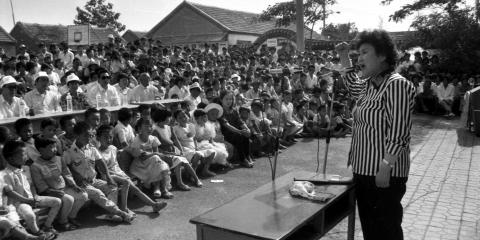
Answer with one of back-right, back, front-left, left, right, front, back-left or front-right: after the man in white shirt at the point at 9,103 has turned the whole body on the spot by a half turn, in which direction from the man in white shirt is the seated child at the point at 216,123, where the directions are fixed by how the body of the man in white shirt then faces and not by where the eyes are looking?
back-right

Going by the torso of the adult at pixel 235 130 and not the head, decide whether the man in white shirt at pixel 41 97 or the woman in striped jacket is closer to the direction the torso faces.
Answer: the woman in striped jacket

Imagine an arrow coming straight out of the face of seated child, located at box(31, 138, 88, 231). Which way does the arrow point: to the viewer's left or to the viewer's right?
to the viewer's right

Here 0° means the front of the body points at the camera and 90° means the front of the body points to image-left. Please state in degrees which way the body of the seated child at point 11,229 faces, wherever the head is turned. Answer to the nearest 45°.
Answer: approximately 270°

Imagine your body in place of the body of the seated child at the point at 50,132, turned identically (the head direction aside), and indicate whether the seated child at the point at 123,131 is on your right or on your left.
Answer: on your left

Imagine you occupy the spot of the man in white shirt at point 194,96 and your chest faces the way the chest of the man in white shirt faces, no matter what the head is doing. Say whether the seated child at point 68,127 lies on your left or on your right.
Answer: on your right

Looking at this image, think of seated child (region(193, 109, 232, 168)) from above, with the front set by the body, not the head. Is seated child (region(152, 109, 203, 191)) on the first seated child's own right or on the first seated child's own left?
on the first seated child's own right

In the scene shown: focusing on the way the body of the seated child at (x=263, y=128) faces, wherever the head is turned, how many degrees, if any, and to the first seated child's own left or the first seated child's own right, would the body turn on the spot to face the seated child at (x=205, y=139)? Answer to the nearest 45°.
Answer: approximately 90° to the first seated child's own right

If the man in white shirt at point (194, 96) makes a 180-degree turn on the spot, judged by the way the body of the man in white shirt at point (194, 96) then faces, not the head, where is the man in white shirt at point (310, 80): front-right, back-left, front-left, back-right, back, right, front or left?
right

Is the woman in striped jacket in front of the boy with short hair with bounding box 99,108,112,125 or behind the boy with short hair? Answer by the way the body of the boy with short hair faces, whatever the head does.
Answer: in front

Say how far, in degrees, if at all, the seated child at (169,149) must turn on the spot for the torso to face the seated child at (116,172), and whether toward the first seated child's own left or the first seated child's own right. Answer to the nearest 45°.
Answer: approximately 90° to the first seated child's own right

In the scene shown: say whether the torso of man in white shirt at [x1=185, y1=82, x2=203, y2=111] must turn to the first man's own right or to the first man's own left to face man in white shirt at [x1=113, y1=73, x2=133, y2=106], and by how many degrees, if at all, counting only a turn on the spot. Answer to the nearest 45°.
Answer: approximately 135° to the first man's own right

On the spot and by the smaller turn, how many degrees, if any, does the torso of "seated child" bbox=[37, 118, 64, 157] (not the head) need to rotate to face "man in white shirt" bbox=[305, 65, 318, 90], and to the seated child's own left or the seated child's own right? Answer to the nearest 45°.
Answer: approximately 90° to the seated child's own left

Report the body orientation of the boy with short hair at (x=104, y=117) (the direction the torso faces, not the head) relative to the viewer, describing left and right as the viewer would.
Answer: facing the viewer and to the right of the viewer
